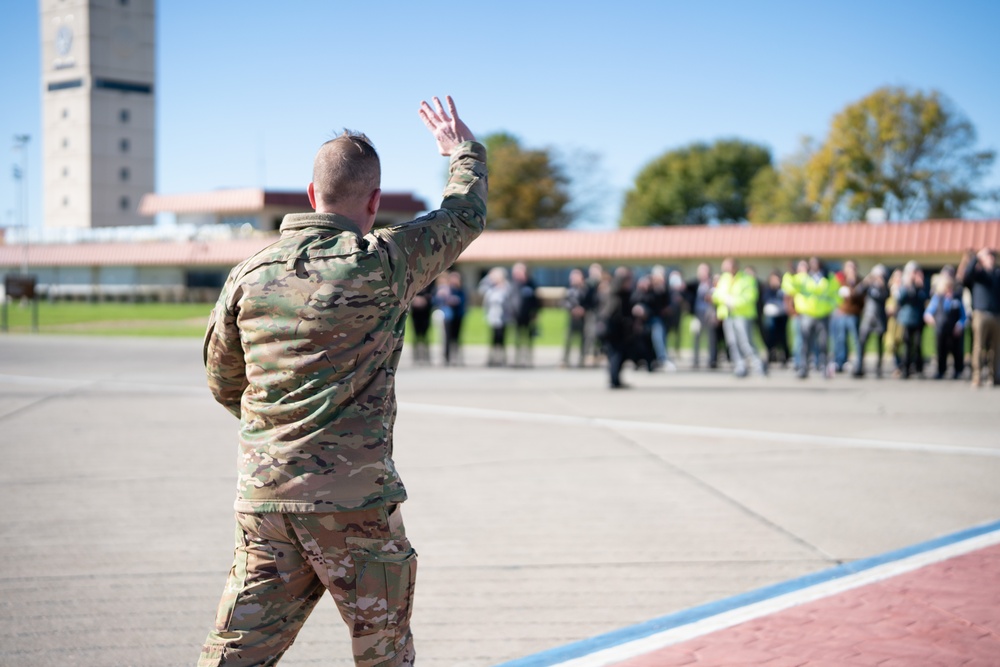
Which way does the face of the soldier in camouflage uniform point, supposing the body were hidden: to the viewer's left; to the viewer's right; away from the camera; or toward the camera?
away from the camera

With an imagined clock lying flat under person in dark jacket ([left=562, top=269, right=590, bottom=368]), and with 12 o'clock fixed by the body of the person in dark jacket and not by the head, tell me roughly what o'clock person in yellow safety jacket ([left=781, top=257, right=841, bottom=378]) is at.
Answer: The person in yellow safety jacket is roughly at 10 o'clock from the person in dark jacket.

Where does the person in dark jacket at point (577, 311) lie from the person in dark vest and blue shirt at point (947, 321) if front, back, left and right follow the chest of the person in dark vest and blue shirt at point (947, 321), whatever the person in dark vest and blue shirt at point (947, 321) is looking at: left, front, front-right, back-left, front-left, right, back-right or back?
right

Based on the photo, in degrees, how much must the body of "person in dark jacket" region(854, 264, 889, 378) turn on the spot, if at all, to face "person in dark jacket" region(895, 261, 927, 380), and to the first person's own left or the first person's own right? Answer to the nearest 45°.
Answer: approximately 90° to the first person's own left

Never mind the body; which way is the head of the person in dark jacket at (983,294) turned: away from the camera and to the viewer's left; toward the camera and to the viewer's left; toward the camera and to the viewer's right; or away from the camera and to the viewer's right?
toward the camera and to the viewer's left

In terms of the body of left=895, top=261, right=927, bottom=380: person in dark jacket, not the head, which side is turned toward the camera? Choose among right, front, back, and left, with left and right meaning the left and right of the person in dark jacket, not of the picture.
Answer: front

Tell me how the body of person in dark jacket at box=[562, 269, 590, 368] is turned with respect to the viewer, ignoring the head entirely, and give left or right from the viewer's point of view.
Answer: facing the viewer

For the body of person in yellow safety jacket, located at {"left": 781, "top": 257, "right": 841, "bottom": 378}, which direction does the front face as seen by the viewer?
toward the camera

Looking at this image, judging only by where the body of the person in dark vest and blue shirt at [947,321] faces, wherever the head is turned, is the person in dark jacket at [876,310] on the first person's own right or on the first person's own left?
on the first person's own right

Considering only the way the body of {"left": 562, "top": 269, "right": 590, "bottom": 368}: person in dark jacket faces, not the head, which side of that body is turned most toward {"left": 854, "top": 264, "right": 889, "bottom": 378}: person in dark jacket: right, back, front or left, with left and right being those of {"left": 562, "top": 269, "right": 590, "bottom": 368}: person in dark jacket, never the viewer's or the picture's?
left
